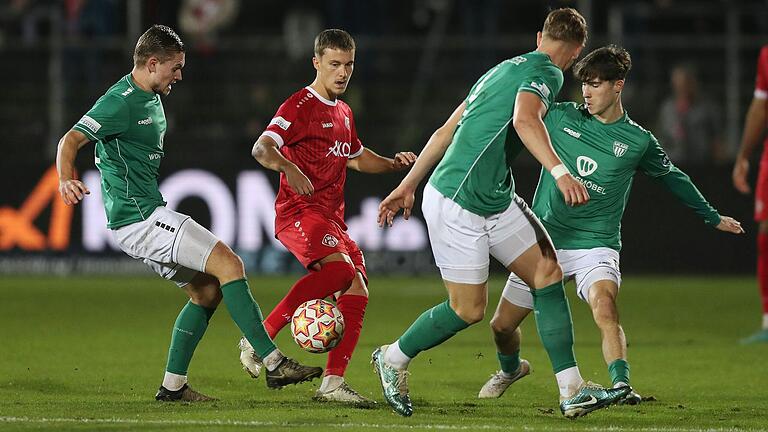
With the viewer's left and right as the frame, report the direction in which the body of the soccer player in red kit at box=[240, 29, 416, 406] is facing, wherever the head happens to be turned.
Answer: facing the viewer and to the right of the viewer

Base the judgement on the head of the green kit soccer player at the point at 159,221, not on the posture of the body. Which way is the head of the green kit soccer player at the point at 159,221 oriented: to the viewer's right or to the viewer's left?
to the viewer's right

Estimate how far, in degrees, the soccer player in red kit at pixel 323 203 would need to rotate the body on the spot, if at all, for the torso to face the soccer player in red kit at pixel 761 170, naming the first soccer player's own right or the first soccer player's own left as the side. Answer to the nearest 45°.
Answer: approximately 90° to the first soccer player's own left

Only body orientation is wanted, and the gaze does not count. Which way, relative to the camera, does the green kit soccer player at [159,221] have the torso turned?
to the viewer's right

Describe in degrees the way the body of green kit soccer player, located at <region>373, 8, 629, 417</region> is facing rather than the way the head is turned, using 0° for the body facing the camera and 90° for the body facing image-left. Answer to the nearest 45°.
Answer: approximately 225°

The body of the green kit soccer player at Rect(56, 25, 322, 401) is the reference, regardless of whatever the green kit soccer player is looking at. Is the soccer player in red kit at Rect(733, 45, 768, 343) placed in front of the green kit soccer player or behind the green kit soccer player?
in front
